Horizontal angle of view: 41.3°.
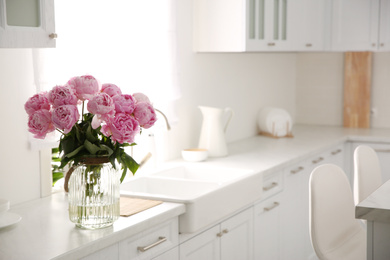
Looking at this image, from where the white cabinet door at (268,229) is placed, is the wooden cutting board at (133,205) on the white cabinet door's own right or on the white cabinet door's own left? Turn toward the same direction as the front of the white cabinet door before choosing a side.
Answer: on the white cabinet door's own right

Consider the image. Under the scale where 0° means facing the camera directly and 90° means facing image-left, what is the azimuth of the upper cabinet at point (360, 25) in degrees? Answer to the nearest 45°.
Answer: approximately 0°

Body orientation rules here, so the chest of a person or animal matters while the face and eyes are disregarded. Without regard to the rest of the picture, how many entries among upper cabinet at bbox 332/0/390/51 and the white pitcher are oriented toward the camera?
1

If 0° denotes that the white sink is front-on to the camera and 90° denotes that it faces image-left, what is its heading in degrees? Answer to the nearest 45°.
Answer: approximately 315°
